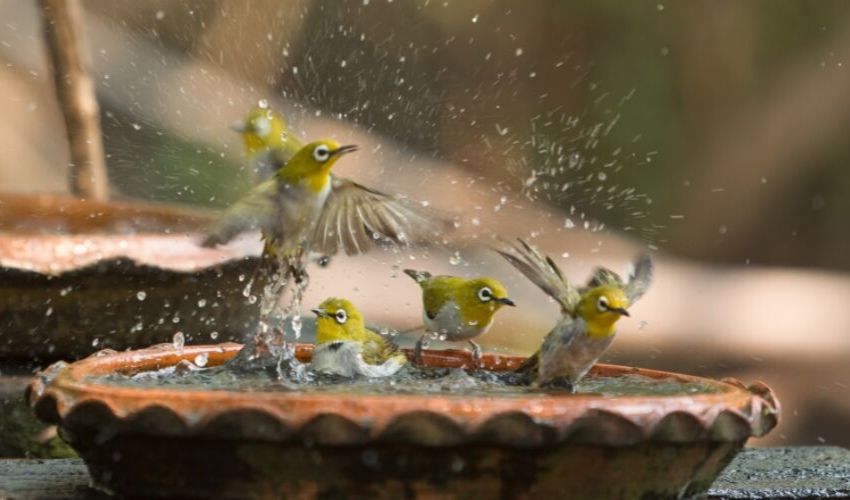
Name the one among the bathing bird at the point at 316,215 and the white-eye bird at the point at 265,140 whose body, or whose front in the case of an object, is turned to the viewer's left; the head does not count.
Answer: the white-eye bird

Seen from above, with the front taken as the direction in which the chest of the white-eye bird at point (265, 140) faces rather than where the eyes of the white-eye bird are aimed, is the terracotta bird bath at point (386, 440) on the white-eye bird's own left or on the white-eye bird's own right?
on the white-eye bird's own left

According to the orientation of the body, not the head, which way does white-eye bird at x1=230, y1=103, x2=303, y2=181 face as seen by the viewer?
to the viewer's left

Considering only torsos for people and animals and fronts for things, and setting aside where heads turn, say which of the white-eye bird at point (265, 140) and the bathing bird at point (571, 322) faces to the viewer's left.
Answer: the white-eye bird

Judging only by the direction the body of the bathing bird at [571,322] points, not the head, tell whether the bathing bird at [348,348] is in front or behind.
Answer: behind

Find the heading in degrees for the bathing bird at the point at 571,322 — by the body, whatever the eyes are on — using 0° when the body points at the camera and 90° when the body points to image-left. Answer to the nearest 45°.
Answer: approximately 315°

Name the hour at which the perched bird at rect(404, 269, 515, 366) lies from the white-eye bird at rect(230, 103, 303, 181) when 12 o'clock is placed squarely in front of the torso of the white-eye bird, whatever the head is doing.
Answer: The perched bird is roughly at 7 o'clock from the white-eye bird.

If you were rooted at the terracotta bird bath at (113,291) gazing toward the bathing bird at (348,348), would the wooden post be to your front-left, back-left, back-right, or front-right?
back-left

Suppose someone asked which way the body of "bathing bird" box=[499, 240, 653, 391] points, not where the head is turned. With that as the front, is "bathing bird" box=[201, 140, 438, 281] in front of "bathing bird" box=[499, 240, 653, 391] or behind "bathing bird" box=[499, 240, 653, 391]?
behind
